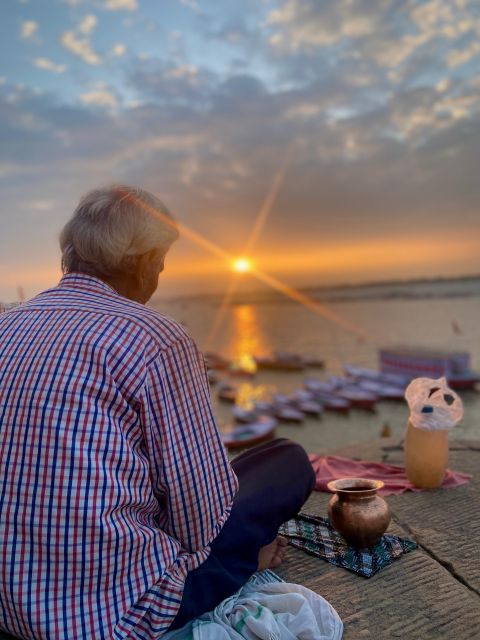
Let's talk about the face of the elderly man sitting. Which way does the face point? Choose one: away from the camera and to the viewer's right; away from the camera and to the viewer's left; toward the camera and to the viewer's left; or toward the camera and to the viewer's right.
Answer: away from the camera and to the viewer's right

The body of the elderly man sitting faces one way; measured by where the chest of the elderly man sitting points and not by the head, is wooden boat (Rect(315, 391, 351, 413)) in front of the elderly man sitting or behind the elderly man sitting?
in front

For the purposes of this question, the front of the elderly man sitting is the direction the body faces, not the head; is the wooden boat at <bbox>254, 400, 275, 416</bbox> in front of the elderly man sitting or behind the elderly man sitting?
in front

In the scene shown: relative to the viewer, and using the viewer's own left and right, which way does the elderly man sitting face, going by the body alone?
facing away from the viewer and to the right of the viewer

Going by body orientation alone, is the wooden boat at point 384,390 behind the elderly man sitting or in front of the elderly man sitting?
in front
